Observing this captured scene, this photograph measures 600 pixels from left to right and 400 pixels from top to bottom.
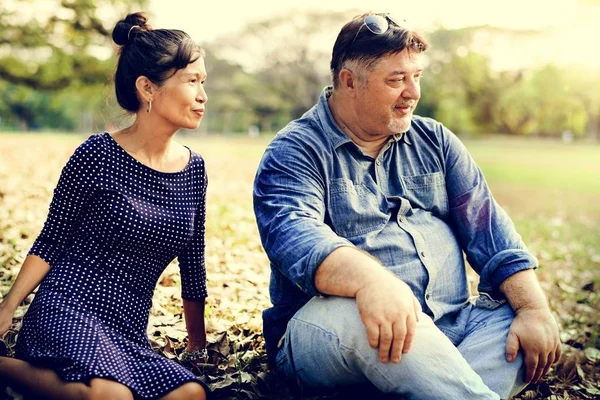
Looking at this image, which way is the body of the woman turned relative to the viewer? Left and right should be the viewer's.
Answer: facing the viewer and to the right of the viewer

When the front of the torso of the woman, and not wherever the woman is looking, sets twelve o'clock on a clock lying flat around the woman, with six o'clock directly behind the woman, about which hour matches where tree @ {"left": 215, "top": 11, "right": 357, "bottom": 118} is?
The tree is roughly at 8 o'clock from the woman.

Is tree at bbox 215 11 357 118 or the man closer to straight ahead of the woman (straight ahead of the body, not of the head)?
the man

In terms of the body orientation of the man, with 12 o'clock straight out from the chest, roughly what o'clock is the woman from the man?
The woman is roughly at 4 o'clock from the man.

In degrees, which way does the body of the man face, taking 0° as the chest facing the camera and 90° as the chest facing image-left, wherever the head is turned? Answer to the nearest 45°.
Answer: approximately 315°

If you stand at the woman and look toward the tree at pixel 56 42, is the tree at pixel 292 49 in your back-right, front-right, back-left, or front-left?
front-right

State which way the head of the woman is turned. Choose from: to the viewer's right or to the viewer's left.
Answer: to the viewer's right

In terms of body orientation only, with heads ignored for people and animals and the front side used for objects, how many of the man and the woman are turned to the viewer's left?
0

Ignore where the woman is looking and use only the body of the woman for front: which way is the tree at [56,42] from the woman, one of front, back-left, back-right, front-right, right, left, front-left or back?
back-left

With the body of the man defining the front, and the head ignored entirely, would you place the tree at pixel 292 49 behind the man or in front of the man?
behind

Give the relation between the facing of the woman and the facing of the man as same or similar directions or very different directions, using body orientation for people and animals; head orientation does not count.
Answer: same or similar directions
